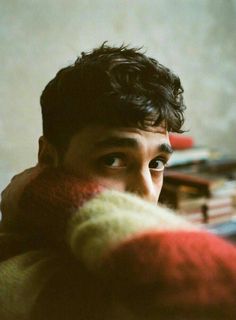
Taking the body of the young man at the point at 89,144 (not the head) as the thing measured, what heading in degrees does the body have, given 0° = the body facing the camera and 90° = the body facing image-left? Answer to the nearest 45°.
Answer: approximately 315°

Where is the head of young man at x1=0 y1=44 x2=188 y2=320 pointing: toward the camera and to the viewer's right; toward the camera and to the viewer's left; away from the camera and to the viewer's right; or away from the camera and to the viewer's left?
toward the camera and to the viewer's right

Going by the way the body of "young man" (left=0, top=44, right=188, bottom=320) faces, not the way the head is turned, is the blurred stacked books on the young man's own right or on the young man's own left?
on the young man's own left
